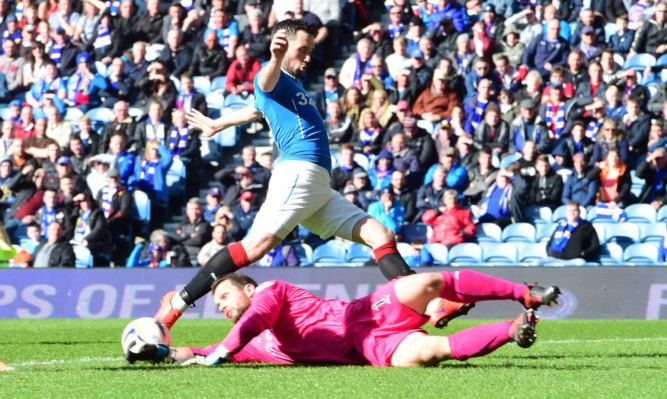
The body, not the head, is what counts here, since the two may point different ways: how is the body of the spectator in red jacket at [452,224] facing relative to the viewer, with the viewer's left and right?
facing the viewer

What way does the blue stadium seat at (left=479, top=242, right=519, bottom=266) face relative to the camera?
toward the camera

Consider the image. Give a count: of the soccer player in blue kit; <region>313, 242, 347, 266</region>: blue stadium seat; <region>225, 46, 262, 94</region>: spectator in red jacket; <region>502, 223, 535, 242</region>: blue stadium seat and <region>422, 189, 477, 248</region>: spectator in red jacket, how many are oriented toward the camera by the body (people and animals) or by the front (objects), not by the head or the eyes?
4

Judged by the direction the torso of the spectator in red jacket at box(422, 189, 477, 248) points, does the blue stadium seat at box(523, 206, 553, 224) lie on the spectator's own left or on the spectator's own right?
on the spectator's own left

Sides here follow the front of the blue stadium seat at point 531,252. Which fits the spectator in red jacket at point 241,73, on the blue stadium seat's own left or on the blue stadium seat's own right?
on the blue stadium seat's own right

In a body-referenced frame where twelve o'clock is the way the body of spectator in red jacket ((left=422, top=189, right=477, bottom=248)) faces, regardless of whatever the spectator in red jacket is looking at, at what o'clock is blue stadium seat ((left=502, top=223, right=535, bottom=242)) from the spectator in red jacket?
The blue stadium seat is roughly at 9 o'clock from the spectator in red jacket.

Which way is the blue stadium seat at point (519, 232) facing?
toward the camera

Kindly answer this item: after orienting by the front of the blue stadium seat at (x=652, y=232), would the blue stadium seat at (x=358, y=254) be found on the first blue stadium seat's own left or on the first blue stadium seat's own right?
on the first blue stadium seat's own right

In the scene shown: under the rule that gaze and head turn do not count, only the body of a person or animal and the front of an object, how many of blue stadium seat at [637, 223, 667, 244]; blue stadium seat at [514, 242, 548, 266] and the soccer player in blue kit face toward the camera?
2
